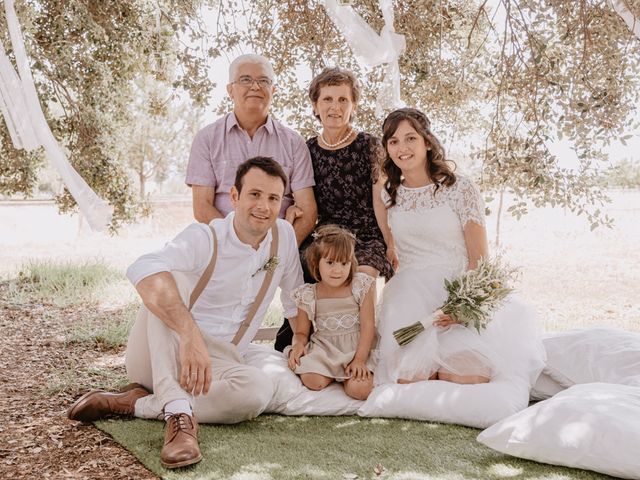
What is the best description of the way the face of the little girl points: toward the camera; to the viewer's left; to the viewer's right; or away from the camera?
toward the camera

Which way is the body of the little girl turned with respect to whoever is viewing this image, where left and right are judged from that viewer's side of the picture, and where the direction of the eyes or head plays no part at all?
facing the viewer

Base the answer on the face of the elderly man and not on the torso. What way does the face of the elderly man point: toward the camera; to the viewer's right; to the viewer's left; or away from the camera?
toward the camera

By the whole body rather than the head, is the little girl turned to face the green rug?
yes

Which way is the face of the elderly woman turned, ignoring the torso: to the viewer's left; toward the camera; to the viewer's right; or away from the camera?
toward the camera

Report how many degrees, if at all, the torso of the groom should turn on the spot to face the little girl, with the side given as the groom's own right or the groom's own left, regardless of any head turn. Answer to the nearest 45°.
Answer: approximately 90° to the groom's own left

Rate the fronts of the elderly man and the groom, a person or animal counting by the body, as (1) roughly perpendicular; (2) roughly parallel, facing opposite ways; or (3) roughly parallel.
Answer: roughly parallel

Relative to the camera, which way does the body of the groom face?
toward the camera

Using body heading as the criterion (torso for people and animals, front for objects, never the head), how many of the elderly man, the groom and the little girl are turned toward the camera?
3

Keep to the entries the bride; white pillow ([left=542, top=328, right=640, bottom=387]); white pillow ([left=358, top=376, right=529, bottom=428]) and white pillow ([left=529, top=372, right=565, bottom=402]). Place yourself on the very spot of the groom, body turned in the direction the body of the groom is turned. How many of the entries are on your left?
4

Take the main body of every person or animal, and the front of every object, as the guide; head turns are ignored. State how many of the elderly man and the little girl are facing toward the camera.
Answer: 2

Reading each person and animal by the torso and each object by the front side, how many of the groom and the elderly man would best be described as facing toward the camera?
2
